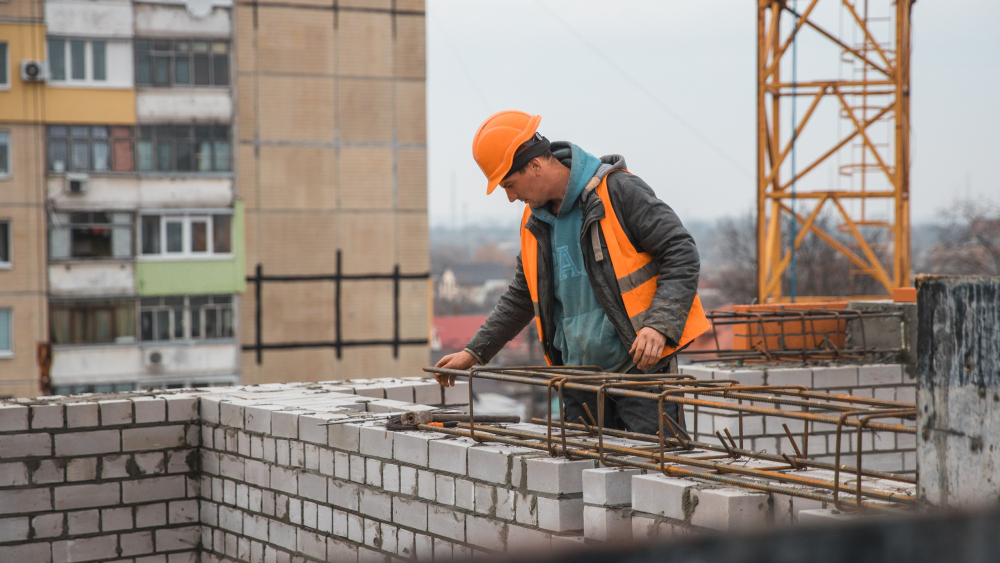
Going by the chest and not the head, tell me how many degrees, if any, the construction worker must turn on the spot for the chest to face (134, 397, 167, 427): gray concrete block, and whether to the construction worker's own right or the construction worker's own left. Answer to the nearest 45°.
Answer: approximately 90° to the construction worker's own right

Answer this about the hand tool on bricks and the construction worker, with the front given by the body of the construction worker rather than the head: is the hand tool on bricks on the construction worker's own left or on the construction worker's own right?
on the construction worker's own right

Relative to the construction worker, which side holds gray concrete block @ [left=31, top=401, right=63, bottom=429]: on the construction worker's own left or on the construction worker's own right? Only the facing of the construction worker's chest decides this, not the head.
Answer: on the construction worker's own right

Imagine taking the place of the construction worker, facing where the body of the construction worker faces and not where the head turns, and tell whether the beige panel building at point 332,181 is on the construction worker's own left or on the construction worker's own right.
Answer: on the construction worker's own right

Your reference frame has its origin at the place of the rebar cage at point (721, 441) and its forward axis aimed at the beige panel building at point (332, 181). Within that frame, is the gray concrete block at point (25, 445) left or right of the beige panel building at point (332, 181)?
left

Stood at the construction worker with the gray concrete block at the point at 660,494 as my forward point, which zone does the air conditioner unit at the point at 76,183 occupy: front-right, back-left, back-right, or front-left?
back-right

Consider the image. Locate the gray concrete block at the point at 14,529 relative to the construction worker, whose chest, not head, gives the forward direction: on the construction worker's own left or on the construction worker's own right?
on the construction worker's own right

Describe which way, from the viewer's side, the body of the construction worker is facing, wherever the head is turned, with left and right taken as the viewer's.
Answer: facing the viewer and to the left of the viewer

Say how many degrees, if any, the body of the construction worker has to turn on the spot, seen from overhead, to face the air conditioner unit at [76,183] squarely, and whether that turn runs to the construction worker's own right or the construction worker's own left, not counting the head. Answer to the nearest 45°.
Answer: approximately 90° to the construction worker's own right

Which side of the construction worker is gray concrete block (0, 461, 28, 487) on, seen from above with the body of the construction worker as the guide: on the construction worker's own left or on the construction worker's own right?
on the construction worker's own right

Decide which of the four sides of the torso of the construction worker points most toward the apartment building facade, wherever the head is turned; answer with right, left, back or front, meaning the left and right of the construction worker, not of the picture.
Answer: right
